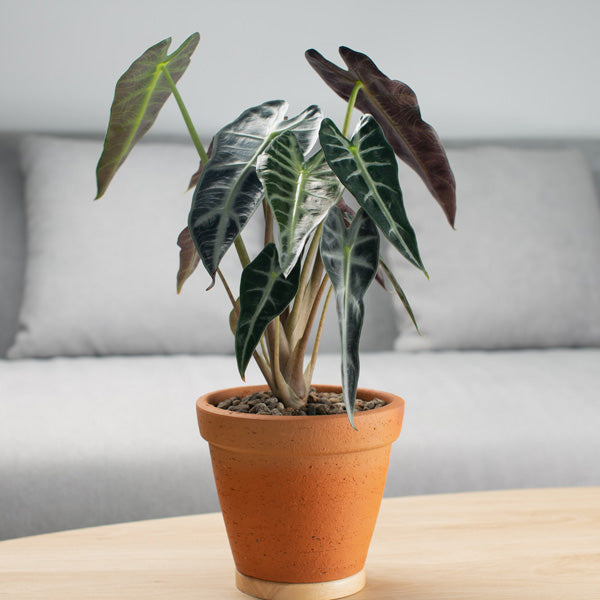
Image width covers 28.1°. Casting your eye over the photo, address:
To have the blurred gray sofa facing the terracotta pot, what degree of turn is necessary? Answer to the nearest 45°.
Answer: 0° — it already faces it

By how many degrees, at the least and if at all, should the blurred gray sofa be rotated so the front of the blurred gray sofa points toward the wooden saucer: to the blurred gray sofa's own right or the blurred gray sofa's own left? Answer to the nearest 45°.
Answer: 0° — it already faces it

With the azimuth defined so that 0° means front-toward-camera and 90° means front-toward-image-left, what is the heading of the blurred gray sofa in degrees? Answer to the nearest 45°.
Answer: approximately 0°
